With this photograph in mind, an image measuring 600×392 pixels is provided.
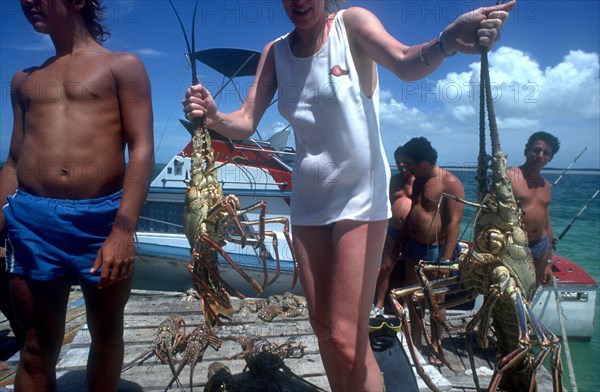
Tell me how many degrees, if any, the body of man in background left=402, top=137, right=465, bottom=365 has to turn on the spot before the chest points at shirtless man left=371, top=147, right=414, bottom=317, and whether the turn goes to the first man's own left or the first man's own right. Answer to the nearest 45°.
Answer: approximately 90° to the first man's own right

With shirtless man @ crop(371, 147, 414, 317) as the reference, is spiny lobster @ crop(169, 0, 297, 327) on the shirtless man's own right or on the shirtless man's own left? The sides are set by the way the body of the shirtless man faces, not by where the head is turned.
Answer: on the shirtless man's own right

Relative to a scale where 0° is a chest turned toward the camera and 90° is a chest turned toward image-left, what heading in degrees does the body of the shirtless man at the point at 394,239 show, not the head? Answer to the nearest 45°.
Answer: approximately 315°

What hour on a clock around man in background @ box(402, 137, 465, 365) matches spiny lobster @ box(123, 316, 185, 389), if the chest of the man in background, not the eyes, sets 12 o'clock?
The spiny lobster is roughly at 12 o'clock from the man in background.

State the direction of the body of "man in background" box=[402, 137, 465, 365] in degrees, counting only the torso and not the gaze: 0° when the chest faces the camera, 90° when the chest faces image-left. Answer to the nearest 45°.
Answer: approximately 45°

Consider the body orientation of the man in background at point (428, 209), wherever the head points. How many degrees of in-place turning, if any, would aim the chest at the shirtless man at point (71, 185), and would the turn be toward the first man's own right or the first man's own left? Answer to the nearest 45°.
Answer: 0° — they already face them

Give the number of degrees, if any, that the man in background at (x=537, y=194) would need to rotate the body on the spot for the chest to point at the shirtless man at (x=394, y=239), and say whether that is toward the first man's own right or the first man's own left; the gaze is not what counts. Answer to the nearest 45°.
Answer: approximately 90° to the first man's own right

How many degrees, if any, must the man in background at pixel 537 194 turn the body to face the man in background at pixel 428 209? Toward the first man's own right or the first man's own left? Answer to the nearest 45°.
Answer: approximately 45° to the first man's own right

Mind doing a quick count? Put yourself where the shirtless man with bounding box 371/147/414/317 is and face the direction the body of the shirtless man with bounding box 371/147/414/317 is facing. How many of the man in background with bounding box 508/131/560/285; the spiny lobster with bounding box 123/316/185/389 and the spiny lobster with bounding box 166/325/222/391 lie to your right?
2
